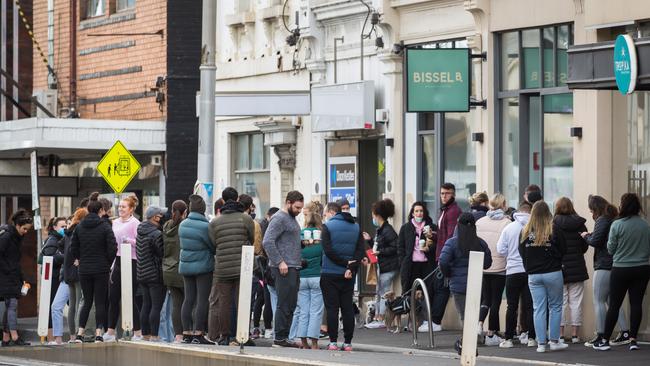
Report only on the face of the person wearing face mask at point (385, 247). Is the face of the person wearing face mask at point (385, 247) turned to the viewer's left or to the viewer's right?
to the viewer's left

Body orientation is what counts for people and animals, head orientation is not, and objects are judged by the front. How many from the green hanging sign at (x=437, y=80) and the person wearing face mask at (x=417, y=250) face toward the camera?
2

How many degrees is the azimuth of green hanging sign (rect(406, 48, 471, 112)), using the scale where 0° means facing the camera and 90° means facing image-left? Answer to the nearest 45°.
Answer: approximately 0°

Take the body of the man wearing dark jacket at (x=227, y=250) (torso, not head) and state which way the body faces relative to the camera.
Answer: away from the camera
